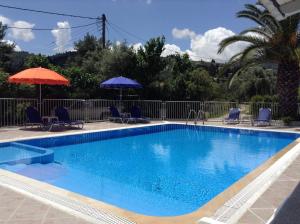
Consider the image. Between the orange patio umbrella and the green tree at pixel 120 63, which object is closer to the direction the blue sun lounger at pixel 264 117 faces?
the orange patio umbrella

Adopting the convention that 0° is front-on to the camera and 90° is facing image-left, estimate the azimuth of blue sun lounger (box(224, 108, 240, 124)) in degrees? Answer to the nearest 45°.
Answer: approximately 45°

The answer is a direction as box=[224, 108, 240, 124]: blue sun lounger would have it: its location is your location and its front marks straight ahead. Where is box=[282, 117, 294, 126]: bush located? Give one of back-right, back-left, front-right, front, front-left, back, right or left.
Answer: back-left

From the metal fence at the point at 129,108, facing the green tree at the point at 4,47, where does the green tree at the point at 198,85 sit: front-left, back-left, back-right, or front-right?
back-right

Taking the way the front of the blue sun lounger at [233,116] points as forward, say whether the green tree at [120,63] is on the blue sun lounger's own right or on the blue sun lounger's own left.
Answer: on the blue sun lounger's own right

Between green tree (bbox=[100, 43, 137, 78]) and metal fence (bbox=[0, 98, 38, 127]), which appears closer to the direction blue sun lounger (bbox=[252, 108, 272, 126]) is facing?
the metal fence
